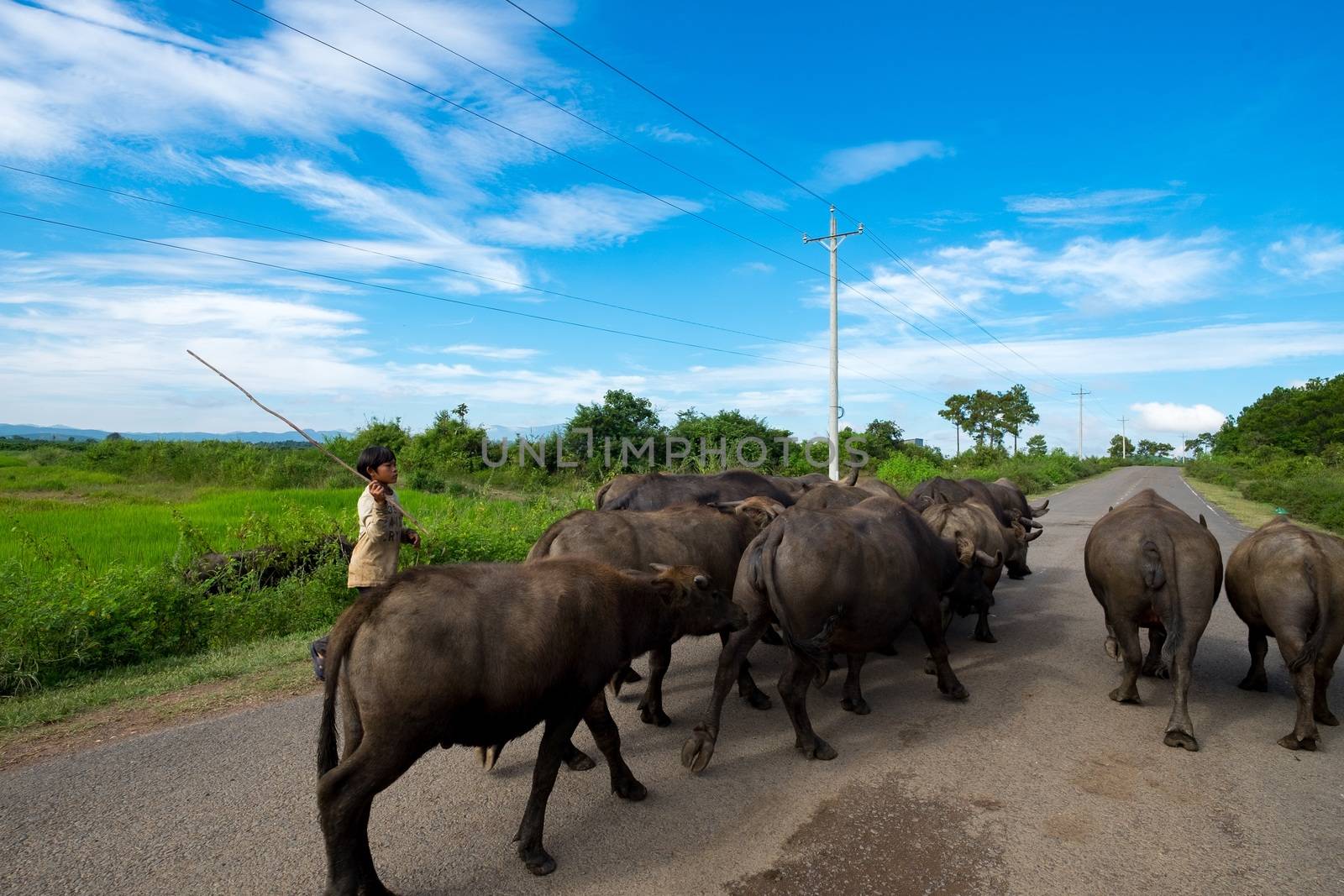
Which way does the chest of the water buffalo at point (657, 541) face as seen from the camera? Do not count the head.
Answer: to the viewer's right

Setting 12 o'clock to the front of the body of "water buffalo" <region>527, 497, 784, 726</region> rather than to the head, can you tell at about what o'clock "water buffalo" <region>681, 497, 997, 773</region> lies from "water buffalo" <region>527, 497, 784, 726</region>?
"water buffalo" <region>681, 497, 997, 773</region> is roughly at 1 o'clock from "water buffalo" <region>527, 497, 784, 726</region>.

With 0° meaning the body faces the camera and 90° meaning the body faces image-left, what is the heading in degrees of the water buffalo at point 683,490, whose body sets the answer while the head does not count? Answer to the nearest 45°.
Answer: approximately 270°

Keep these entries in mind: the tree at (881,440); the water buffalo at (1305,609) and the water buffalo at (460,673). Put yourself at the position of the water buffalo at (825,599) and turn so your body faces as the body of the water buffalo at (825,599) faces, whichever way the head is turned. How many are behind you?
1

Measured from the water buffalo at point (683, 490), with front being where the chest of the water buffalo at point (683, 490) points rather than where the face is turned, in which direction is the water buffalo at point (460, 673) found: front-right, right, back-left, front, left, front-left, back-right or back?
right

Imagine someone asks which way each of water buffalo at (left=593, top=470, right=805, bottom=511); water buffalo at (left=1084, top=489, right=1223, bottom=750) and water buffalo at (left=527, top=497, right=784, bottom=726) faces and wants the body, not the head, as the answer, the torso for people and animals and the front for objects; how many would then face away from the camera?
1

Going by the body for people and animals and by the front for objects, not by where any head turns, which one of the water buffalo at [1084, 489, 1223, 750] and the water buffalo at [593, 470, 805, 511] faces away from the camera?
the water buffalo at [1084, 489, 1223, 750]

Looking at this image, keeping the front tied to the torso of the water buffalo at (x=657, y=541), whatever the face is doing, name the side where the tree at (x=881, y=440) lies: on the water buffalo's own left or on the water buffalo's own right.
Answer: on the water buffalo's own left

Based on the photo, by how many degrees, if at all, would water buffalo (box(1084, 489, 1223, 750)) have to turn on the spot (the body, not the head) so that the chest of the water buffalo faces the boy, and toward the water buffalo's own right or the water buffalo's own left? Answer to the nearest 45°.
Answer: approximately 135° to the water buffalo's own left

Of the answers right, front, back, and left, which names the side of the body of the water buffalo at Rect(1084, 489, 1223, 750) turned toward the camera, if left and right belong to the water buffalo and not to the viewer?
back

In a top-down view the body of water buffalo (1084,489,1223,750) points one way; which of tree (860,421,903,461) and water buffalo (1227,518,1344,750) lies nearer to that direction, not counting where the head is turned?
the tree

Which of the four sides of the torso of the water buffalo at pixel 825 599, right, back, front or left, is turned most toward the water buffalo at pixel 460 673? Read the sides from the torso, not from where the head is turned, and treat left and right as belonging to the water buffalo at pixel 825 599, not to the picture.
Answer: back

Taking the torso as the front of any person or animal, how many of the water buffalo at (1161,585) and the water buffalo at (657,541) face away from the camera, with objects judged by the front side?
1

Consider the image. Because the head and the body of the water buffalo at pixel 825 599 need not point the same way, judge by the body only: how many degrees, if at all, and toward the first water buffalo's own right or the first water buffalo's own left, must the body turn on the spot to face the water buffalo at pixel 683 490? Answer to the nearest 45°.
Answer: approximately 90° to the first water buffalo's own left
